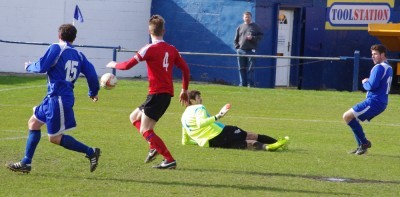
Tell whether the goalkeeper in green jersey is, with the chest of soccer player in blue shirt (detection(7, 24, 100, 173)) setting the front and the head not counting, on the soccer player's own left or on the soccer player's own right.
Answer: on the soccer player's own right

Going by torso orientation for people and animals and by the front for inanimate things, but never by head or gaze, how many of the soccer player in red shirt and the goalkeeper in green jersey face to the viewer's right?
1

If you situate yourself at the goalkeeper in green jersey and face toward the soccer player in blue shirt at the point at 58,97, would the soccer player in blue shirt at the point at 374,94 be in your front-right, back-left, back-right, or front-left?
back-left

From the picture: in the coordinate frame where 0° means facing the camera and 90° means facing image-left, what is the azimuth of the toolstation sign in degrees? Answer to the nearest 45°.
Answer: approximately 0°

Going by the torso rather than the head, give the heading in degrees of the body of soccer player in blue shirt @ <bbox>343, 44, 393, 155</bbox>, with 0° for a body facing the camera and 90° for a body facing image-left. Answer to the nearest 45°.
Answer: approximately 90°
